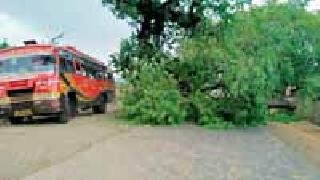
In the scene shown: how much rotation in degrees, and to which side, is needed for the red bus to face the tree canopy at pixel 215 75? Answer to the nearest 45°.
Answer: approximately 135° to its left

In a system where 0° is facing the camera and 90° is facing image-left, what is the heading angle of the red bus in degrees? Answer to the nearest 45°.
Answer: approximately 45°

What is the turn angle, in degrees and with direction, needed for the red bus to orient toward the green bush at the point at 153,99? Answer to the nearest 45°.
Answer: approximately 135° to its left
